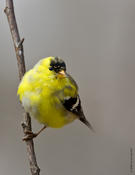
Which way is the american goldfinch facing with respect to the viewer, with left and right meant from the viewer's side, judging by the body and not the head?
facing the viewer and to the left of the viewer
